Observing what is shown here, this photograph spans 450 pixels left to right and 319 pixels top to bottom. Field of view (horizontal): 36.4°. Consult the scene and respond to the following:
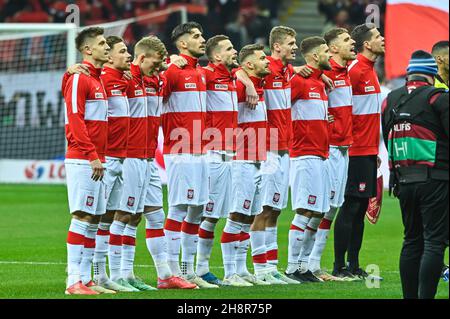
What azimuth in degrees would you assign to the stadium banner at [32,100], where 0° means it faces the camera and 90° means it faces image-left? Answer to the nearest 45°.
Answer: approximately 0°

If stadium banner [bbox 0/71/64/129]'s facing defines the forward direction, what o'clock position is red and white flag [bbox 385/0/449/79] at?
The red and white flag is roughly at 10 o'clock from the stadium banner.

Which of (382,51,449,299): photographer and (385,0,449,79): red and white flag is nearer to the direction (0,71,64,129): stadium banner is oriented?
the photographer

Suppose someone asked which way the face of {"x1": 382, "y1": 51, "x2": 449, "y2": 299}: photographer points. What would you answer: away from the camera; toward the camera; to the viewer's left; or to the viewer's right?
away from the camera

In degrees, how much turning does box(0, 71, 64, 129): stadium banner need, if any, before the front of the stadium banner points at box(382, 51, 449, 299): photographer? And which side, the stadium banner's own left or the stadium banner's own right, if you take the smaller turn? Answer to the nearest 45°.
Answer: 0° — it already faces them
